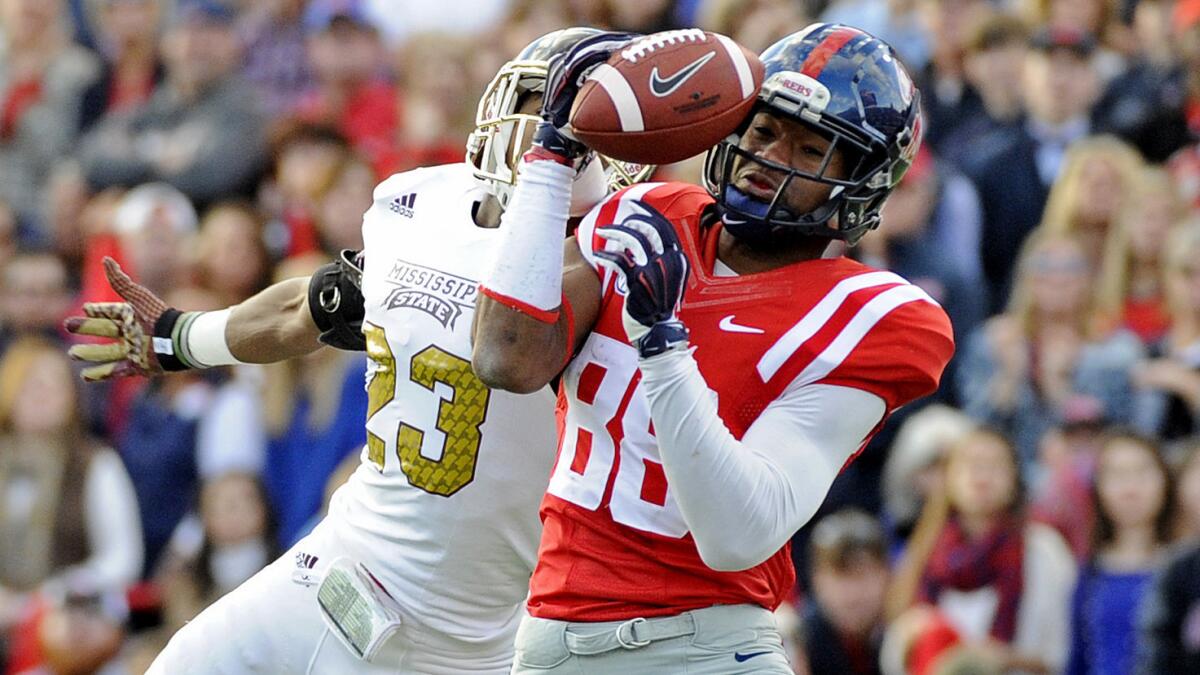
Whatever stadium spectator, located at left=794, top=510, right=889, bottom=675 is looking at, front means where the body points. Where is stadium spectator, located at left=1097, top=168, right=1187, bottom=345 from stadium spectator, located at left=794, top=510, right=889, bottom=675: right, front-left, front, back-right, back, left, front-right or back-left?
back-left

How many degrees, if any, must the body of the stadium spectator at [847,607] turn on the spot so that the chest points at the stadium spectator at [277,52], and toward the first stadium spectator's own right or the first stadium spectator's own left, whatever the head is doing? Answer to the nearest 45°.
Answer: approximately 135° to the first stadium spectator's own right

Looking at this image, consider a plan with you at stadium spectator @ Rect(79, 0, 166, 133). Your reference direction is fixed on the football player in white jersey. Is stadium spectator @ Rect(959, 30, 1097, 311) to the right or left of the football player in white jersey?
left

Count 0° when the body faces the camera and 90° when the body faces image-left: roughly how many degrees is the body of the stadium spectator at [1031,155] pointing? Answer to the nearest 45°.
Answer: approximately 0°

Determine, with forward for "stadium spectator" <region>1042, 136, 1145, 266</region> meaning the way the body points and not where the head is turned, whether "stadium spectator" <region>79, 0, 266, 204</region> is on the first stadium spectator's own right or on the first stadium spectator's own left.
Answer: on the first stadium spectator's own right

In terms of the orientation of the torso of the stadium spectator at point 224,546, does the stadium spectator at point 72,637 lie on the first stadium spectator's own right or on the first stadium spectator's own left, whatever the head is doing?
on the first stadium spectator's own right

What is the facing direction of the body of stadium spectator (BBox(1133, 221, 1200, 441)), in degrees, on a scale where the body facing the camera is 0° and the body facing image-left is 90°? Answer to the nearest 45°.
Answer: approximately 0°
